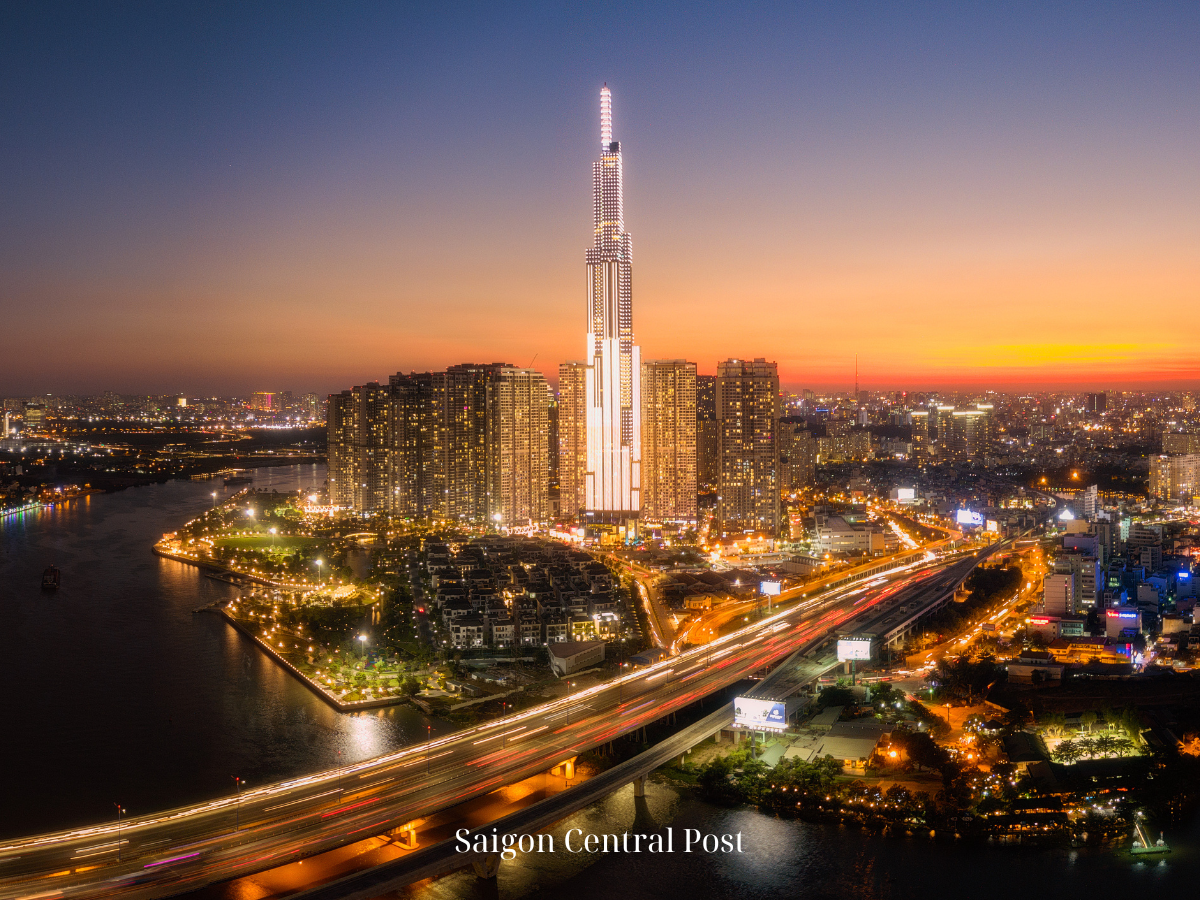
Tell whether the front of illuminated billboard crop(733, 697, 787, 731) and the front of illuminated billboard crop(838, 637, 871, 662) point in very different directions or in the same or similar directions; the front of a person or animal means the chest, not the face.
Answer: same or similar directions

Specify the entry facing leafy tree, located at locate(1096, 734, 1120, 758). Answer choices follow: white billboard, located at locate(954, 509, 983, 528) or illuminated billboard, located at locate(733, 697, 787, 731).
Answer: the white billboard

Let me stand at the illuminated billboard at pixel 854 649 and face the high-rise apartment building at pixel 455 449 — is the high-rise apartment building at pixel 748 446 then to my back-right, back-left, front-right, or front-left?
front-right

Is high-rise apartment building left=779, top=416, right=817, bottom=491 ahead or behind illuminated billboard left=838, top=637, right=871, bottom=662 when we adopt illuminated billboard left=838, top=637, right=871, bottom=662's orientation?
behind

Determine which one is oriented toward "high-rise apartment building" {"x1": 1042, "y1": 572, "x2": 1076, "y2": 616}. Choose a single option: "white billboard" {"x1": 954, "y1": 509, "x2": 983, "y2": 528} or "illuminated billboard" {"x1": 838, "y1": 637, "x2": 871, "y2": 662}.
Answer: the white billboard

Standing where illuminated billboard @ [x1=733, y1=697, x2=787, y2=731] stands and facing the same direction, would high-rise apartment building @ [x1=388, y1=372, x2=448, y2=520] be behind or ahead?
behind

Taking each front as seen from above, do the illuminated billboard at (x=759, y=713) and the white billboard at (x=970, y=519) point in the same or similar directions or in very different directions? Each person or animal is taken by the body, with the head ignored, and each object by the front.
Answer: same or similar directions

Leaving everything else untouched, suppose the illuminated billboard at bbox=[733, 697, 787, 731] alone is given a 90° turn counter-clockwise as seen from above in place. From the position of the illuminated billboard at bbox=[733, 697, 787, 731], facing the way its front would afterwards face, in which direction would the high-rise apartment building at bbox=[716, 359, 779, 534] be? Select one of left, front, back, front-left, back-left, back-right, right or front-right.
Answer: left

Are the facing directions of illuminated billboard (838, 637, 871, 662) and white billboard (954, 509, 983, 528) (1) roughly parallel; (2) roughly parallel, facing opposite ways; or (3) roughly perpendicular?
roughly parallel

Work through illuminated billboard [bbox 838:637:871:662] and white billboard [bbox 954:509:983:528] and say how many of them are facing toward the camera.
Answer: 2

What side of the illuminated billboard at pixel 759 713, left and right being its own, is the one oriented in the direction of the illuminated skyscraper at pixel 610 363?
back

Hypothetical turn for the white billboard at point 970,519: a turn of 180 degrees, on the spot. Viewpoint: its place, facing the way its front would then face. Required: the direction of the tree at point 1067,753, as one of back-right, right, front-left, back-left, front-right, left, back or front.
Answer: back

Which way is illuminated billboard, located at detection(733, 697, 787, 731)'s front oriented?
toward the camera

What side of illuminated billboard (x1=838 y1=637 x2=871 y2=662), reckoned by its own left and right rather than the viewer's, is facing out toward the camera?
front
